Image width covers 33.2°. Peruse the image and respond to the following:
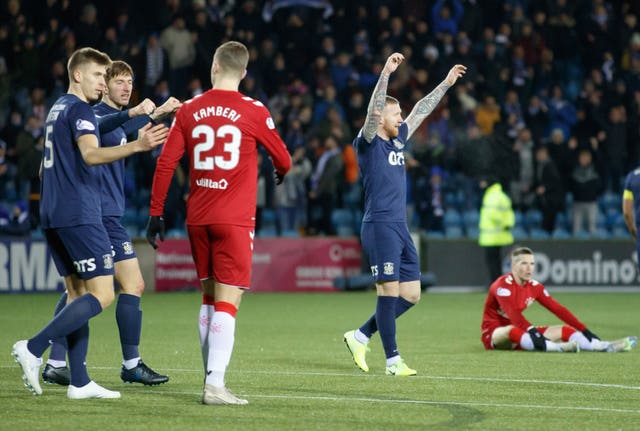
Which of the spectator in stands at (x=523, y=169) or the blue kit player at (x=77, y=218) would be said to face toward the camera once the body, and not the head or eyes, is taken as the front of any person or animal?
the spectator in stands

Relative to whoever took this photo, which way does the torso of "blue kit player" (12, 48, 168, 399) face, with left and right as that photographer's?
facing to the right of the viewer

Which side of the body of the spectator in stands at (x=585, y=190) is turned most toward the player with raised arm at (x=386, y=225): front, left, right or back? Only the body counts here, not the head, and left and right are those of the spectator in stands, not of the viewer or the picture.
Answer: front

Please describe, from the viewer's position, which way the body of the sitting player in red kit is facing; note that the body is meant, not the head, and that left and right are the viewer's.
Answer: facing the viewer and to the right of the viewer

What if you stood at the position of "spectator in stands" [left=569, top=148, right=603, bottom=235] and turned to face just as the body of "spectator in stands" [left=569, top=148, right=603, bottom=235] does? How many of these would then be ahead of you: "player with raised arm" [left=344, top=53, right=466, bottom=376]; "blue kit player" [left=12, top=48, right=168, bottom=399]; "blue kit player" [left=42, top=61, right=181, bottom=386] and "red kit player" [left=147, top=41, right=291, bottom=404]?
4

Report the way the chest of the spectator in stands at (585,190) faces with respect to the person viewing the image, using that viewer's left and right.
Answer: facing the viewer

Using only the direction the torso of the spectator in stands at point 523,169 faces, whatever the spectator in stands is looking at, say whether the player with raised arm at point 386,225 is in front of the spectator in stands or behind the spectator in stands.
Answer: in front

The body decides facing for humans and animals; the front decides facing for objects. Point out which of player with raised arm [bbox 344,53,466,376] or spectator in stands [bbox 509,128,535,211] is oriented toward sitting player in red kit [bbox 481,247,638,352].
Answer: the spectator in stands

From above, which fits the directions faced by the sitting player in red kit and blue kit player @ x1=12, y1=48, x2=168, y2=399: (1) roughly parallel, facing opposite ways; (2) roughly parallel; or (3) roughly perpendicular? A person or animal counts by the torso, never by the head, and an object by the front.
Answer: roughly perpendicular

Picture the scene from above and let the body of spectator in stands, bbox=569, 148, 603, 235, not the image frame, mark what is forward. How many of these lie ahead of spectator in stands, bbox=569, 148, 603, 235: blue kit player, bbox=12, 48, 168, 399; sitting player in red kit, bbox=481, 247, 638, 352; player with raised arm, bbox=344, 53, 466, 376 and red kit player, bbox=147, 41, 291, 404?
4

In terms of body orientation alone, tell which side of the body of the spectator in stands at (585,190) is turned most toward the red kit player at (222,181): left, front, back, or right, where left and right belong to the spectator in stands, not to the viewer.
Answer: front

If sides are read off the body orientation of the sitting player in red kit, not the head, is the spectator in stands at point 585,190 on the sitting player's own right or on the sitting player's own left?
on the sitting player's own left

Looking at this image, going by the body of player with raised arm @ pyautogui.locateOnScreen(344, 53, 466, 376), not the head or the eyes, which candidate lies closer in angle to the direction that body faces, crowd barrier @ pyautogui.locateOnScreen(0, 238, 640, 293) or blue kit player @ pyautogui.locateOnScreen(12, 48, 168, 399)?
the blue kit player

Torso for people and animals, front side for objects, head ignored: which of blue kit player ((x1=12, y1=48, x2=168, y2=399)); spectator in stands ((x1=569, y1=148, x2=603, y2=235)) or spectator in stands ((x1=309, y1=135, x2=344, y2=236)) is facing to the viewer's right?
the blue kit player

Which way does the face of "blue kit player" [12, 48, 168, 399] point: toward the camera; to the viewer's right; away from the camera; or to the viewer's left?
to the viewer's right

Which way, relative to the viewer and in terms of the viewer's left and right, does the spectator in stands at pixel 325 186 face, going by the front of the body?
facing the viewer and to the left of the viewer

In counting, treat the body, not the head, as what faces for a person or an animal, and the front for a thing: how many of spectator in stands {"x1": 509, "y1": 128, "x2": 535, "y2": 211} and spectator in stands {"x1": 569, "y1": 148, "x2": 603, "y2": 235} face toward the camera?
2

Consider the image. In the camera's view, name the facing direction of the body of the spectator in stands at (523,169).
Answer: toward the camera
